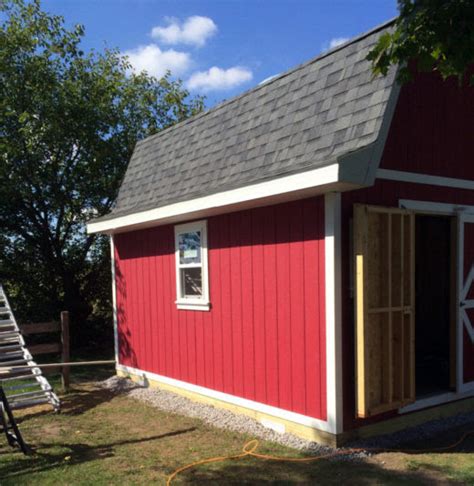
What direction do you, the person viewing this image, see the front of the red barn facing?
facing the viewer and to the right of the viewer

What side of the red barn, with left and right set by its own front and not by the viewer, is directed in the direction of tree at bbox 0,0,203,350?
back
